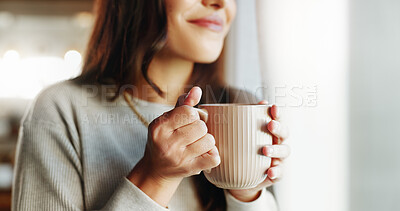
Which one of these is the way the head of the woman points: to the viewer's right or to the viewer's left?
to the viewer's right

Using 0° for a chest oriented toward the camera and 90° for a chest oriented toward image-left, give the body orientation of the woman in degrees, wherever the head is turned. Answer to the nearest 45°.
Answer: approximately 315°
